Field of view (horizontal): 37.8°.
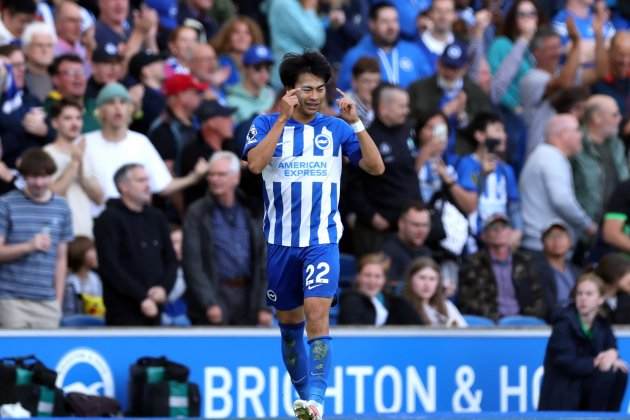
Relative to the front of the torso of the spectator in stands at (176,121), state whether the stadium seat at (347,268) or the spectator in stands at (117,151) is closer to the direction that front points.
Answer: the stadium seat

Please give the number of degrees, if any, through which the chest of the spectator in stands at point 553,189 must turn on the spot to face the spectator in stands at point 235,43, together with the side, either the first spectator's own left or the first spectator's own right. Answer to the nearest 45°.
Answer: approximately 180°

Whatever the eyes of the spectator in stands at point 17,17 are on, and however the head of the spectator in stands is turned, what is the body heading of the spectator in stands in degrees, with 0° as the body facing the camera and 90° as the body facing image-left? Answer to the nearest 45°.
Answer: approximately 315°

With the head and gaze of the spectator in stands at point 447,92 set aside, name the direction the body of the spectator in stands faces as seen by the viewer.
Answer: toward the camera

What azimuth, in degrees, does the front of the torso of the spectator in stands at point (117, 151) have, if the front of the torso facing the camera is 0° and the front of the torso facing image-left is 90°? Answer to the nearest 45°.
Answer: approximately 0°

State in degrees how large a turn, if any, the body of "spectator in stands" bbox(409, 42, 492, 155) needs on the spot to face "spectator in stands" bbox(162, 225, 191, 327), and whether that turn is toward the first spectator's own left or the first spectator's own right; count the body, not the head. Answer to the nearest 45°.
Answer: approximately 45° to the first spectator's own right

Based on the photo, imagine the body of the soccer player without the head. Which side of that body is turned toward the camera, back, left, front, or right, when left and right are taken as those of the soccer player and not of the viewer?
front

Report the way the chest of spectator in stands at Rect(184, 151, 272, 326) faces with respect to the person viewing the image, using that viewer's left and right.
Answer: facing the viewer

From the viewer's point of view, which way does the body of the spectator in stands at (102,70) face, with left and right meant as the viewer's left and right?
facing the viewer and to the right of the viewer

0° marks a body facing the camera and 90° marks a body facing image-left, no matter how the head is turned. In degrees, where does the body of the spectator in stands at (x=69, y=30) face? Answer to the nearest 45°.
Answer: approximately 315°
